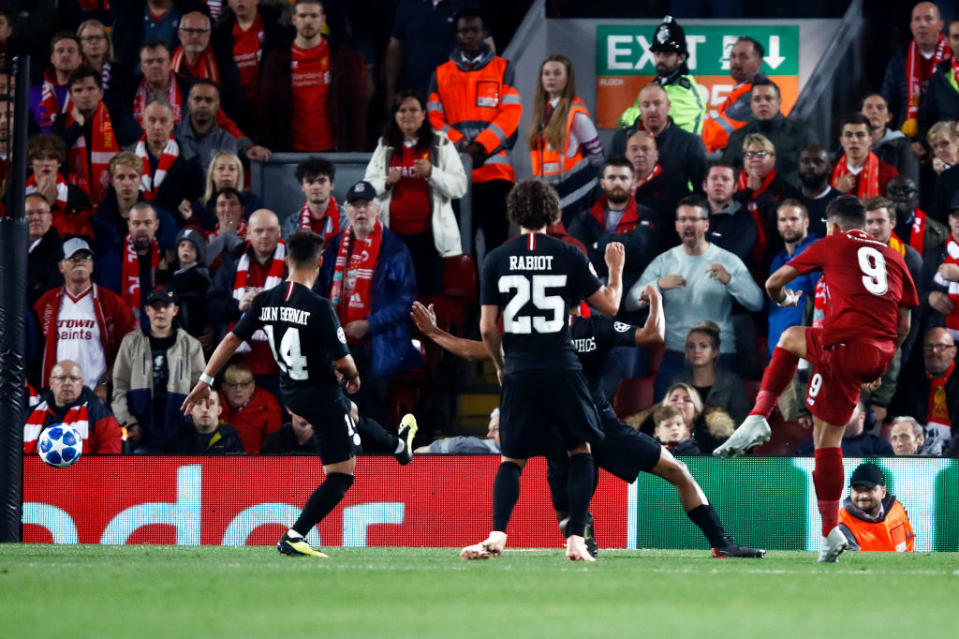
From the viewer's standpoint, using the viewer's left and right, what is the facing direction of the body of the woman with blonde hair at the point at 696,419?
facing the viewer

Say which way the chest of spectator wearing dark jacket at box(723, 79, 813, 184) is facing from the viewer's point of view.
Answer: toward the camera

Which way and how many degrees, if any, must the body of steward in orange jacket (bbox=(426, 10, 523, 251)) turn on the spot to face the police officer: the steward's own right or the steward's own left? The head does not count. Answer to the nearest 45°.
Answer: approximately 90° to the steward's own left

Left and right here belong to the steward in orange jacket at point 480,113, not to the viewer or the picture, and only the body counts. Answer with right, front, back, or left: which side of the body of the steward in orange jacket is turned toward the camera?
front

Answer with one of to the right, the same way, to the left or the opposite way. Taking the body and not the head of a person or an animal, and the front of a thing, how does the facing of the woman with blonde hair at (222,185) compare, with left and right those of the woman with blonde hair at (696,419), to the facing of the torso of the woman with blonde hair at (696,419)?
the same way

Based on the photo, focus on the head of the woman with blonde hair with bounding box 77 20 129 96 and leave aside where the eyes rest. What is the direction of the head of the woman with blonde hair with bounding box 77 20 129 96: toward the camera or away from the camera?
toward the camera

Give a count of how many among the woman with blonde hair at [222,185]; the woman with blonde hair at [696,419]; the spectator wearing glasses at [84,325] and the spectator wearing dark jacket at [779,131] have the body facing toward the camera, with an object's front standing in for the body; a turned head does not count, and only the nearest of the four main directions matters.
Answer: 4

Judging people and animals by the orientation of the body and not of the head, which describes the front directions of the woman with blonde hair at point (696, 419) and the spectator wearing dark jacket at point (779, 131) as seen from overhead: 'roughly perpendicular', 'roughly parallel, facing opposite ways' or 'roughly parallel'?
roughly parallel

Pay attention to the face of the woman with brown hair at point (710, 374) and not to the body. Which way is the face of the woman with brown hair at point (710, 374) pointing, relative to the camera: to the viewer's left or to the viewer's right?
to the viewer's left

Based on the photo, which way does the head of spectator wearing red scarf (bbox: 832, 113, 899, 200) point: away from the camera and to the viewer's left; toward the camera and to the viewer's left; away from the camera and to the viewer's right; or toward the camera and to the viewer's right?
toward the camera and to the viewer's left

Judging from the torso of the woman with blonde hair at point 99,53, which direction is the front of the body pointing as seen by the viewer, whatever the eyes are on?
toward the camera

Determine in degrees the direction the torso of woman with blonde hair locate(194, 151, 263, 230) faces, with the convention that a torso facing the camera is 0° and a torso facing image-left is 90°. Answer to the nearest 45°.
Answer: approximately 0°

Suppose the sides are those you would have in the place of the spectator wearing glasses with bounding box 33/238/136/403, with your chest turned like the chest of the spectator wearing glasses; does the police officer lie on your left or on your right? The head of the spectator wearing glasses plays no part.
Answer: on your left

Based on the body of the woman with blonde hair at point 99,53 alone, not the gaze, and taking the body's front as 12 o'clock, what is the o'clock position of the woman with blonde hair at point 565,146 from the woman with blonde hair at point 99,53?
the woman with blonde hair at point 565,146 is roughly at 10 o'clock from the woman with blonde hair at point 99,53.

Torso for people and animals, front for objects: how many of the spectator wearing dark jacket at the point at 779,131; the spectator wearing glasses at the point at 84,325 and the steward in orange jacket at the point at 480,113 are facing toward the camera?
3

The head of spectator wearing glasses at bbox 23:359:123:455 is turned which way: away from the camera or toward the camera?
toward the camera

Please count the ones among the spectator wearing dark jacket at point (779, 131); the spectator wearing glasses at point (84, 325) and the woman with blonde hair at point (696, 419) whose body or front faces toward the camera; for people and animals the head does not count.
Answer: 3
